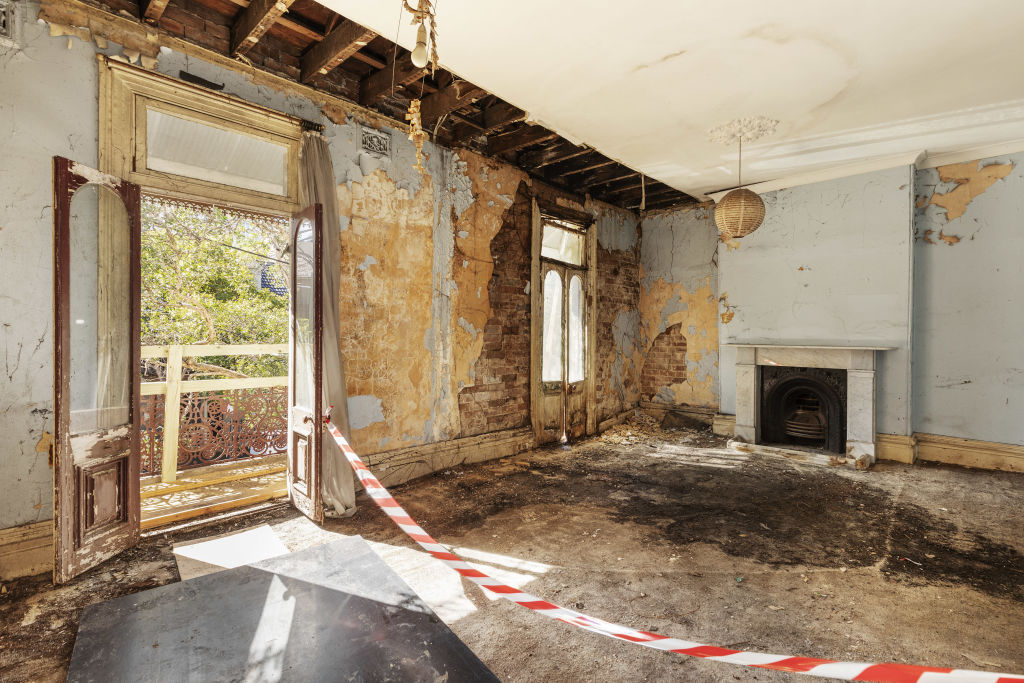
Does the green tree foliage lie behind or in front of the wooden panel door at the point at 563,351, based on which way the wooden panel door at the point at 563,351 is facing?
behind

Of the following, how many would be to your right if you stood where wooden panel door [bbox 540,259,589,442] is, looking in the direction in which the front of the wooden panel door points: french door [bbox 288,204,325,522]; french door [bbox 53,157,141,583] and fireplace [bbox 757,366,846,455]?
2

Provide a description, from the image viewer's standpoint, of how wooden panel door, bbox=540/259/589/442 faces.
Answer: facing the viewer and to the right of the viewer

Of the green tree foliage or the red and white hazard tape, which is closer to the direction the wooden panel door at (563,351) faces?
the red and white hazard tape

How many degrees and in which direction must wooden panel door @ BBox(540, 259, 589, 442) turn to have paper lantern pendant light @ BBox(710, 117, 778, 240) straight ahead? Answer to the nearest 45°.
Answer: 0° — it already faces it

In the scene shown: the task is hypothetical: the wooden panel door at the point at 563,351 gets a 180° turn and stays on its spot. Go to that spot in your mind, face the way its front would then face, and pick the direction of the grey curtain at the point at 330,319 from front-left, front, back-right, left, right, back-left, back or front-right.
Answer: left

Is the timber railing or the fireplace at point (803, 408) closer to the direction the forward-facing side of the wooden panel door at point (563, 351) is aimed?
the fireplace

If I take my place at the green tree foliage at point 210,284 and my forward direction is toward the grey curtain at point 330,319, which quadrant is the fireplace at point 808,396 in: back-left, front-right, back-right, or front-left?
front-left

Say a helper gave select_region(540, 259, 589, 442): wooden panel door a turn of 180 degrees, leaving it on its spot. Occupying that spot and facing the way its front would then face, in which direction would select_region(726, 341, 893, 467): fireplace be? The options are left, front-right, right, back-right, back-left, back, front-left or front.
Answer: back-right

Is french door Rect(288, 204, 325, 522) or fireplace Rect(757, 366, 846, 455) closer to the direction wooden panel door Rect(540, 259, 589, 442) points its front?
the fireplace

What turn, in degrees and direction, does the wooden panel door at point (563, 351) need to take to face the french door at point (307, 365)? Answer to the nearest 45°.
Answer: approximately 90° to its right

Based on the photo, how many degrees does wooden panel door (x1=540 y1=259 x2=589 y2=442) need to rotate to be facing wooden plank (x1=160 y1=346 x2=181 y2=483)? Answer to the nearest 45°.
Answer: approximately 90° to its right

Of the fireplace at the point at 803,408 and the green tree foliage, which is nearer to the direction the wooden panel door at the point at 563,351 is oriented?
the fireplace

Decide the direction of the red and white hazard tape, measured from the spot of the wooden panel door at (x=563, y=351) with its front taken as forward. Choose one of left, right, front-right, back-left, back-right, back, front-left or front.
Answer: front-right
